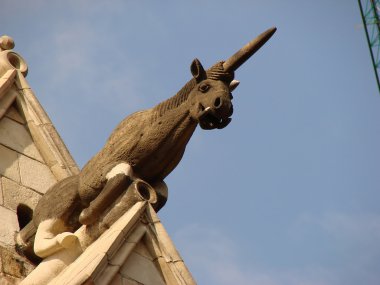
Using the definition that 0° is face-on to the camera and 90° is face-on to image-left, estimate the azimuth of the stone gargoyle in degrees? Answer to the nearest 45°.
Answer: approximately 315°
